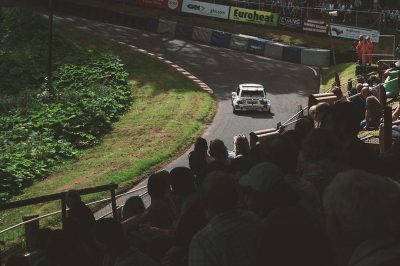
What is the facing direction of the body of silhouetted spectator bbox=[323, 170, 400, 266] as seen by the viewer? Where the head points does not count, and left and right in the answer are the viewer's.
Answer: facing away from the viewer and to the left of the viewer

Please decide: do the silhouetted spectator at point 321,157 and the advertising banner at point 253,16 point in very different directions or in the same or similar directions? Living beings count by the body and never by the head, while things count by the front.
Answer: very different directions

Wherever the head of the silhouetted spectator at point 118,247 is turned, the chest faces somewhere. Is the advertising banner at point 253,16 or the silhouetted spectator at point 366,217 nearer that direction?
the advertising banner

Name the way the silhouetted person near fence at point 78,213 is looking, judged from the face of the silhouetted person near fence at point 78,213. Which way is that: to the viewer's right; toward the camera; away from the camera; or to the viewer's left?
away from the camera

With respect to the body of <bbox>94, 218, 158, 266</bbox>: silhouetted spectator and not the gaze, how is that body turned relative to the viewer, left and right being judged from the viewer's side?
facing away from the viewer and to the left of the viewer

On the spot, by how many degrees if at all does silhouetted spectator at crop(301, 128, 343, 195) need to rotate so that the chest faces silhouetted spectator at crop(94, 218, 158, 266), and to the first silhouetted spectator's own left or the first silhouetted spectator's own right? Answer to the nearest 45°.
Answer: approximately 135° to the first silhouetted spectator's own left

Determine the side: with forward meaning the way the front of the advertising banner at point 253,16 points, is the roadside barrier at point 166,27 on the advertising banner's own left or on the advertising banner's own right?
on the advertising banner's own right

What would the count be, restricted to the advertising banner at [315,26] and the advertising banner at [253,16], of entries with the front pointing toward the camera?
2

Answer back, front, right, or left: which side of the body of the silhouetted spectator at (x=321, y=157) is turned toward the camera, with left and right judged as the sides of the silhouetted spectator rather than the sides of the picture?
back

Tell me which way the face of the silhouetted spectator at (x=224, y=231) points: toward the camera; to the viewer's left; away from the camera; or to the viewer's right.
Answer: away from the camera

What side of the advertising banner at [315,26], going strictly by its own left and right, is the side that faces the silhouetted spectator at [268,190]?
front

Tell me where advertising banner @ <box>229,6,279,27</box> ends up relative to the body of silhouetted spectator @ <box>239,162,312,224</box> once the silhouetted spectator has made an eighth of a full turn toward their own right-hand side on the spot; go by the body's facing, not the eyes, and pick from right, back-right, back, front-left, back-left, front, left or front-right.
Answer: front

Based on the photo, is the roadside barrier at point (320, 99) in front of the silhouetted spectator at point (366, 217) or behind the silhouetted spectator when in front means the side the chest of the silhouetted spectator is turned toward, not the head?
in front

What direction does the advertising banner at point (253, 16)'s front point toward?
toward the camera

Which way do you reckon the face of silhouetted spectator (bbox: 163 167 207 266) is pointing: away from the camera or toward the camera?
away from the camera

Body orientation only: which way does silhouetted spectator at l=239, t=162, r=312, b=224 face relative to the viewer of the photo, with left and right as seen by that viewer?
facing away from the viewer and to the left of the viewer

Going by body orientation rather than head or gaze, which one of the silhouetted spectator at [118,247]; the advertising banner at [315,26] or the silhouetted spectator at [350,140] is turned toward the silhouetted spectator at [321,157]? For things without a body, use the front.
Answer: the advertising banner

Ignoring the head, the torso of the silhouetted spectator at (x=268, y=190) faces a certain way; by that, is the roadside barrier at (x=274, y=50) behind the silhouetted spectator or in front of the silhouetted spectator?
in front
